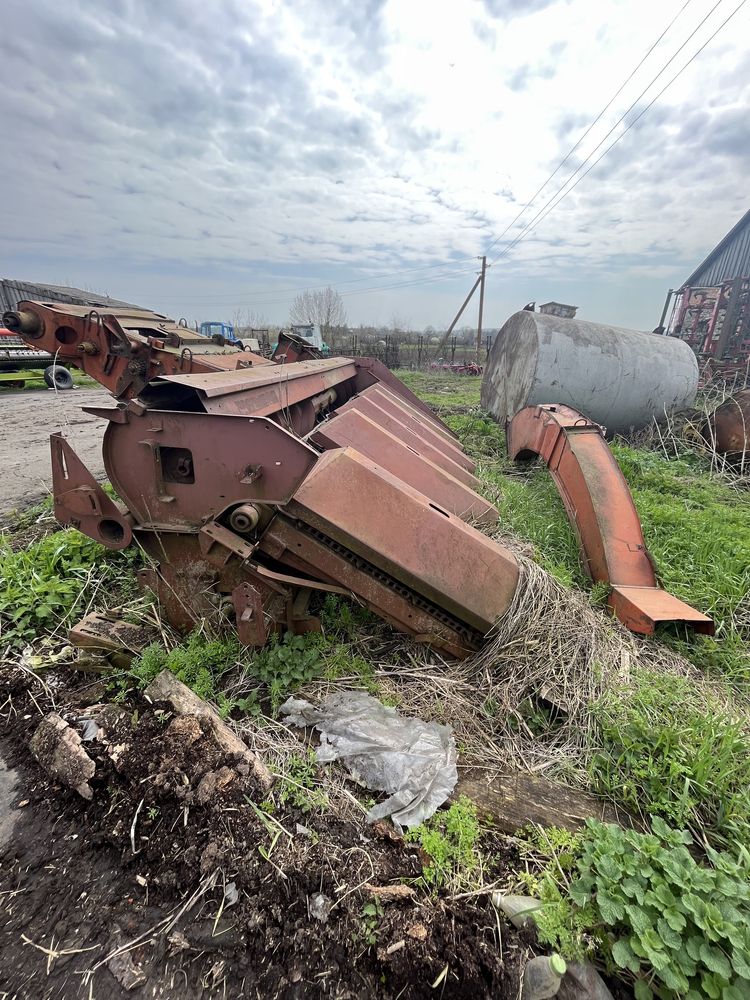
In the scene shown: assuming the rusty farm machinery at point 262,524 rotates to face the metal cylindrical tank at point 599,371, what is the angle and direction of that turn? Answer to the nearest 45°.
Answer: approximately 45° to its left

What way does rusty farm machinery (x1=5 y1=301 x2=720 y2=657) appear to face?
to the viewer's right

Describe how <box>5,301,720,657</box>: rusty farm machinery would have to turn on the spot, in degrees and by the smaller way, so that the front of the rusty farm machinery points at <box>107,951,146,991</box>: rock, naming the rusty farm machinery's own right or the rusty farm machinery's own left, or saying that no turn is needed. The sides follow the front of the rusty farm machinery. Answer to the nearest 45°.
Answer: approximately 90° to the rusty farm machinery's own right

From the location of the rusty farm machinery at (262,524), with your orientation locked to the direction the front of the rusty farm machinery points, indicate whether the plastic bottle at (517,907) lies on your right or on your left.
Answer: on your right

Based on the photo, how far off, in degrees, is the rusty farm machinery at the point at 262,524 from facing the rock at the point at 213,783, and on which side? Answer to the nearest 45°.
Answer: approximately 90° to its right

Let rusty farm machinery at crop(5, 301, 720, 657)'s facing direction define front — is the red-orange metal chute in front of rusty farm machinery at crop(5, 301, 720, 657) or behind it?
in front

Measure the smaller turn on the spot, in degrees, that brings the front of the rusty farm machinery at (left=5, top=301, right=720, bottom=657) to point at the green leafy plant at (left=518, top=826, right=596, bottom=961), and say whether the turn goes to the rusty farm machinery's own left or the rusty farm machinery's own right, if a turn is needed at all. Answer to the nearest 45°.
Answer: approximately 45° to the rusty farm machinery's own right
